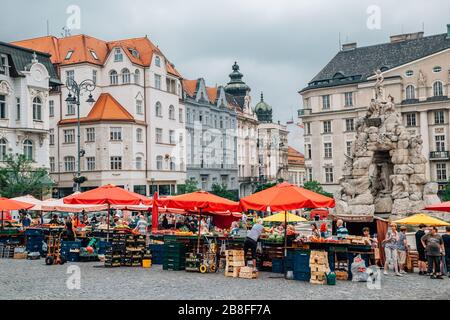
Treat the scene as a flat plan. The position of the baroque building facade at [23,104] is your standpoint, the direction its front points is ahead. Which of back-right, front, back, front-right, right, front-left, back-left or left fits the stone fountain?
front

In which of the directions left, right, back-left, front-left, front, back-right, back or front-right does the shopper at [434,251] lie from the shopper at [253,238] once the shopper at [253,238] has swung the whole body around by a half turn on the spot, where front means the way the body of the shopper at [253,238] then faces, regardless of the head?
back-left

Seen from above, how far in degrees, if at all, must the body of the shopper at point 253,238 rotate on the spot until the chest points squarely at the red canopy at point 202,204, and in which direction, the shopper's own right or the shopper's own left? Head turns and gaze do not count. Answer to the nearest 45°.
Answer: approximately 135° to the shopper's own left

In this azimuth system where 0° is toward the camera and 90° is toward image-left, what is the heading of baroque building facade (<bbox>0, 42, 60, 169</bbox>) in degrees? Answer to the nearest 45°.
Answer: approximately 315°

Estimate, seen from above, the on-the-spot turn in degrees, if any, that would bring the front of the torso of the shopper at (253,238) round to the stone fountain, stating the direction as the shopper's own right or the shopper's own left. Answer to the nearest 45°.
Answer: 0° — they already face it

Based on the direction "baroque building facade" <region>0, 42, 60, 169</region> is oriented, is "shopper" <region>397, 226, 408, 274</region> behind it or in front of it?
in front

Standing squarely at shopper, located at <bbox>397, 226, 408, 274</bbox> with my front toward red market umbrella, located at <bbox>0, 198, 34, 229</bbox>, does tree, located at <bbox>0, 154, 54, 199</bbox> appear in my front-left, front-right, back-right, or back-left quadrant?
front-right

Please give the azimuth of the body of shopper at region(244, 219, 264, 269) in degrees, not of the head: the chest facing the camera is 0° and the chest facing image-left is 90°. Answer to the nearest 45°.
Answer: approximately 225°
